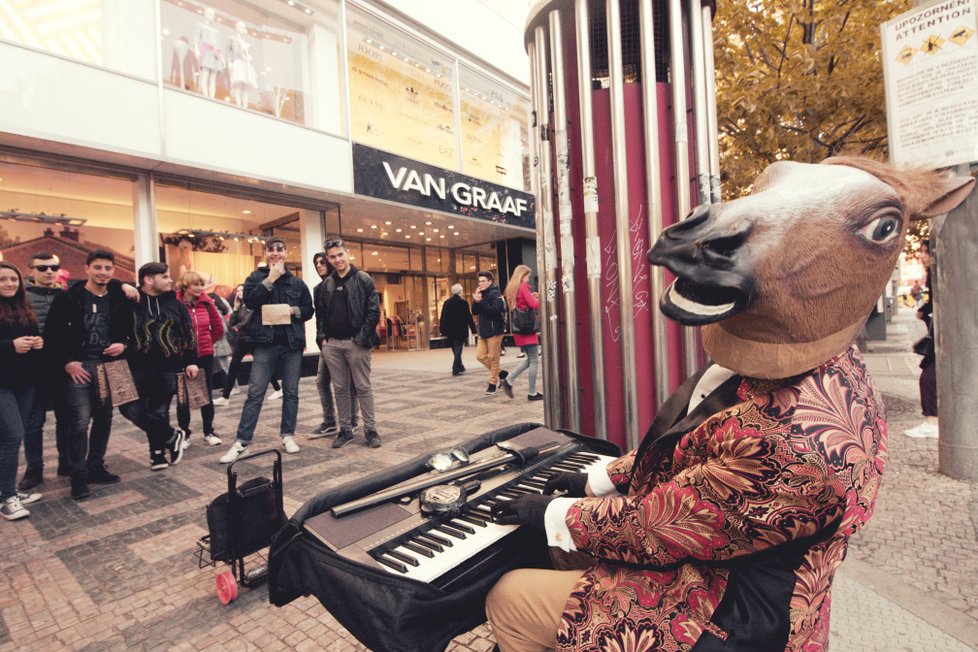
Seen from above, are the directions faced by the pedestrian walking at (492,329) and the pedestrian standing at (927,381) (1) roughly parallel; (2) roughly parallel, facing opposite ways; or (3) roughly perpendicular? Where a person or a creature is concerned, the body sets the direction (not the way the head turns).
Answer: roughly perpendicular

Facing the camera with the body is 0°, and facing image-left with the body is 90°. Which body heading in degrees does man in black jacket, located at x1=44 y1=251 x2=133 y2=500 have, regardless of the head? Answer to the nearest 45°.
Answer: approximately 315°

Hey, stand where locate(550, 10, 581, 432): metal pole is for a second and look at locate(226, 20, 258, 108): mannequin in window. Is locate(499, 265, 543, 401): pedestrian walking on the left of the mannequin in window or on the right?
right

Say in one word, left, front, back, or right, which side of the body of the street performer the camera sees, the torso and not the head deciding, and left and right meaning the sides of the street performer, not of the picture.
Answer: left

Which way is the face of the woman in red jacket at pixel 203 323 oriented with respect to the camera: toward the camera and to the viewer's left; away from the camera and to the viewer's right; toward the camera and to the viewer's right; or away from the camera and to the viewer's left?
toward the camera and to the viewer's right

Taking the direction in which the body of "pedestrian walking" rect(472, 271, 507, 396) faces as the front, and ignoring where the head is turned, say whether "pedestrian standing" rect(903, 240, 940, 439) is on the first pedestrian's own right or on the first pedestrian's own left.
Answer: on the first pedestrian's own left

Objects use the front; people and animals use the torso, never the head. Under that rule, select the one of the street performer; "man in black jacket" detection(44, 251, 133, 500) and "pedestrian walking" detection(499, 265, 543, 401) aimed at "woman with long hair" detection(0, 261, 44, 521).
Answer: the street performer
